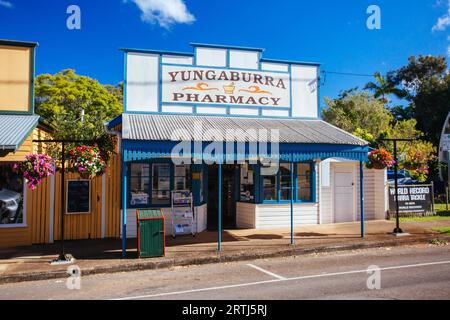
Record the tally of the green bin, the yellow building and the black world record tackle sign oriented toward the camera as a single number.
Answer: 3

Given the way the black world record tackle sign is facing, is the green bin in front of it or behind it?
in front

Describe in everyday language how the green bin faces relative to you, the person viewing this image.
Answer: facing the viewer

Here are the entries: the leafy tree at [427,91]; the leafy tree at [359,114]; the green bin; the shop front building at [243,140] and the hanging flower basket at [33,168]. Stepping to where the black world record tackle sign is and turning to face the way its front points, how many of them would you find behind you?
2

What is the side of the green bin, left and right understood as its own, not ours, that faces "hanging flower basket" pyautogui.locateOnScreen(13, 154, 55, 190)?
right

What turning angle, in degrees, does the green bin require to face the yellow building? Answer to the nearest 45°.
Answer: approximately 135° to its right

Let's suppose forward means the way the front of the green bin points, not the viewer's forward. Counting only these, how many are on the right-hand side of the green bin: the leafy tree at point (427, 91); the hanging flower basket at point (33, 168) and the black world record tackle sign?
1

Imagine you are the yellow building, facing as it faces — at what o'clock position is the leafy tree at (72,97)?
The leafy tree is roughly at 6 o'clock from the yellow building.

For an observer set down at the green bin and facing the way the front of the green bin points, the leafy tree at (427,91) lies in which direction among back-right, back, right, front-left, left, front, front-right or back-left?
back-left

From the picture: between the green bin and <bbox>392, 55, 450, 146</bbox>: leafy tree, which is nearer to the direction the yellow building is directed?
the green bin

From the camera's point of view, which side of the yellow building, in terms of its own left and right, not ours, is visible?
front

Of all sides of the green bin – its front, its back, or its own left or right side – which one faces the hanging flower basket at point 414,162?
left

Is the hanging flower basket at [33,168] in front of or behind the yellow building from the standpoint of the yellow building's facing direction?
in front

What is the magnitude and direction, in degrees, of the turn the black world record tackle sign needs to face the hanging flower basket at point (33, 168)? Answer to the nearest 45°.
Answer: approximately 45° to its right

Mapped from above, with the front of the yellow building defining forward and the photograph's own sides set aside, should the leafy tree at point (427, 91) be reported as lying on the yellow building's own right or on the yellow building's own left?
on the yellow building's own left

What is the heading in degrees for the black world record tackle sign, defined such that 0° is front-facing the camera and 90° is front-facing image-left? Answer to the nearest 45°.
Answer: approximately 0°
